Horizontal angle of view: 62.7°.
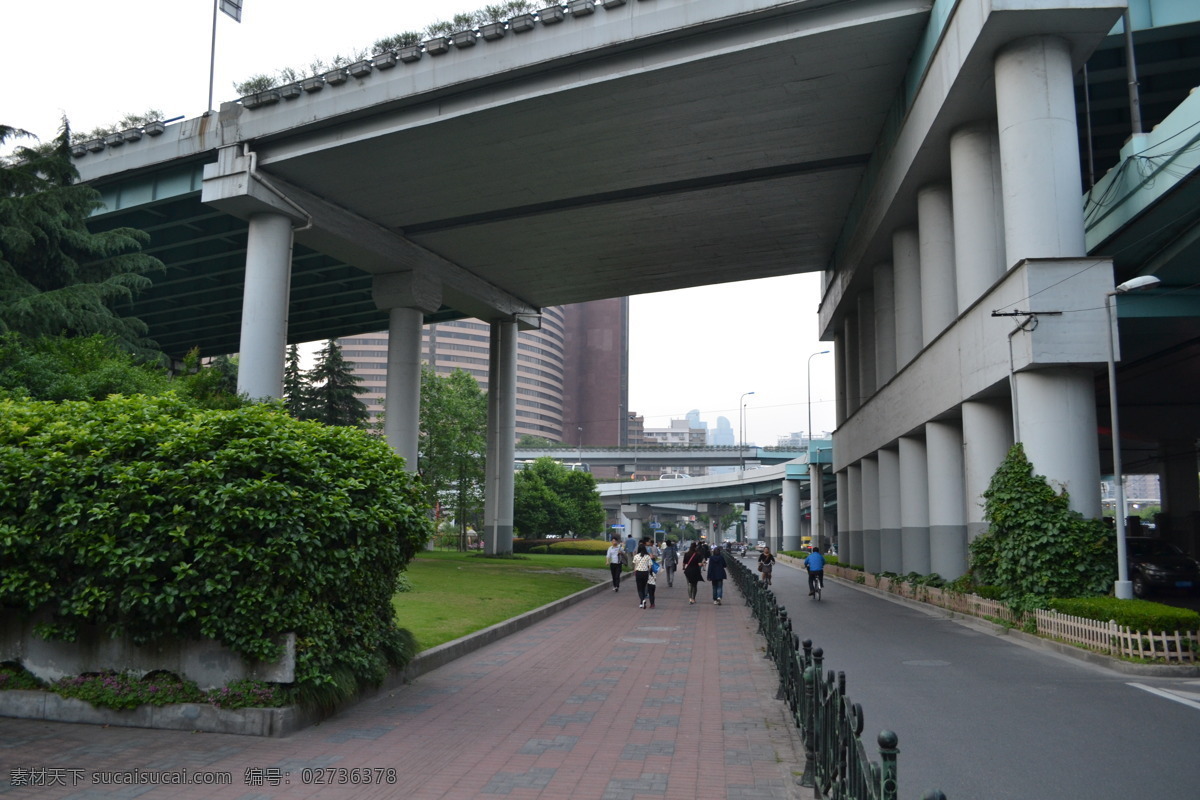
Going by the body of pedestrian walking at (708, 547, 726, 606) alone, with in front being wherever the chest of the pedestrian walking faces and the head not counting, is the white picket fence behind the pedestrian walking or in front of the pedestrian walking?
behind

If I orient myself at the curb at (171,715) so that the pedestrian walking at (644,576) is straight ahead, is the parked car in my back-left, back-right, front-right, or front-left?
front-right

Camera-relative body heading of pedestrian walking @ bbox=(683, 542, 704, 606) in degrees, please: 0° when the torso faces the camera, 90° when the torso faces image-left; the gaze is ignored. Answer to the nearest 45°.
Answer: approximately 180°

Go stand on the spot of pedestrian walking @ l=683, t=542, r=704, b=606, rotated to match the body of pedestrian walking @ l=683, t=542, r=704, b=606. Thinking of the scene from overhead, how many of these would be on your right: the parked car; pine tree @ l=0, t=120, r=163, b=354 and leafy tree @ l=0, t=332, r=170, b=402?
1

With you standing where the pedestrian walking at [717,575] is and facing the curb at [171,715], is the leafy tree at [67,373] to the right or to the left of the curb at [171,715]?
right

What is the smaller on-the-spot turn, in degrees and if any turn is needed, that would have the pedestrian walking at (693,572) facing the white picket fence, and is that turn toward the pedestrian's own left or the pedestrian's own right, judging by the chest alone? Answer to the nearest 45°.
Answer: approximately 135° to the pedestrian's own right

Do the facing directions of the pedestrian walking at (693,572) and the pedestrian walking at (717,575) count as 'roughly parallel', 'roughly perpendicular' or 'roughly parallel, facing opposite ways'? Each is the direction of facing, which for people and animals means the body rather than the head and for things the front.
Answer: roughly parallel

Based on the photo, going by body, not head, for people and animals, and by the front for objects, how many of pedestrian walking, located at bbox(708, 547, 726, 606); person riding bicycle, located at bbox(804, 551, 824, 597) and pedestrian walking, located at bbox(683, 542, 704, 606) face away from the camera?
3

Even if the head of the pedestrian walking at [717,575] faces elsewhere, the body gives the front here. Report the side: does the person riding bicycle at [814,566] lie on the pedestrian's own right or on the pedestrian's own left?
on the pedestrian's own right

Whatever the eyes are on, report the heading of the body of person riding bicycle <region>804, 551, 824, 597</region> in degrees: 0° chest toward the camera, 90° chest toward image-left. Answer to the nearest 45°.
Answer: approximately 180°

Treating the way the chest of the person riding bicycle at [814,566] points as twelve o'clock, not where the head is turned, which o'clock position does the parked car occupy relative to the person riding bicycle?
The parked car is roughly at 3 o'clock from the person riding bicycle.

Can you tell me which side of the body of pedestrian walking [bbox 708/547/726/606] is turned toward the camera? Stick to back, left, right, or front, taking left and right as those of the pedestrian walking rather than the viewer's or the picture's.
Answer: back

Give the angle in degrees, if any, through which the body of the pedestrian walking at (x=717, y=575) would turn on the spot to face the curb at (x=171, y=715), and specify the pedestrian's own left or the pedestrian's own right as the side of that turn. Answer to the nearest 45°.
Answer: approximately 180°

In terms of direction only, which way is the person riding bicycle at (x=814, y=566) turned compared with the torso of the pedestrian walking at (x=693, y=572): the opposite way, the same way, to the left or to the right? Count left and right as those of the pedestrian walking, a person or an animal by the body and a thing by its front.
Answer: the same way

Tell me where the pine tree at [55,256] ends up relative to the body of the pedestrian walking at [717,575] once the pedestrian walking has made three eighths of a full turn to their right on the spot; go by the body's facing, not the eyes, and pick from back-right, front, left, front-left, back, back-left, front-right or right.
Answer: back-right
